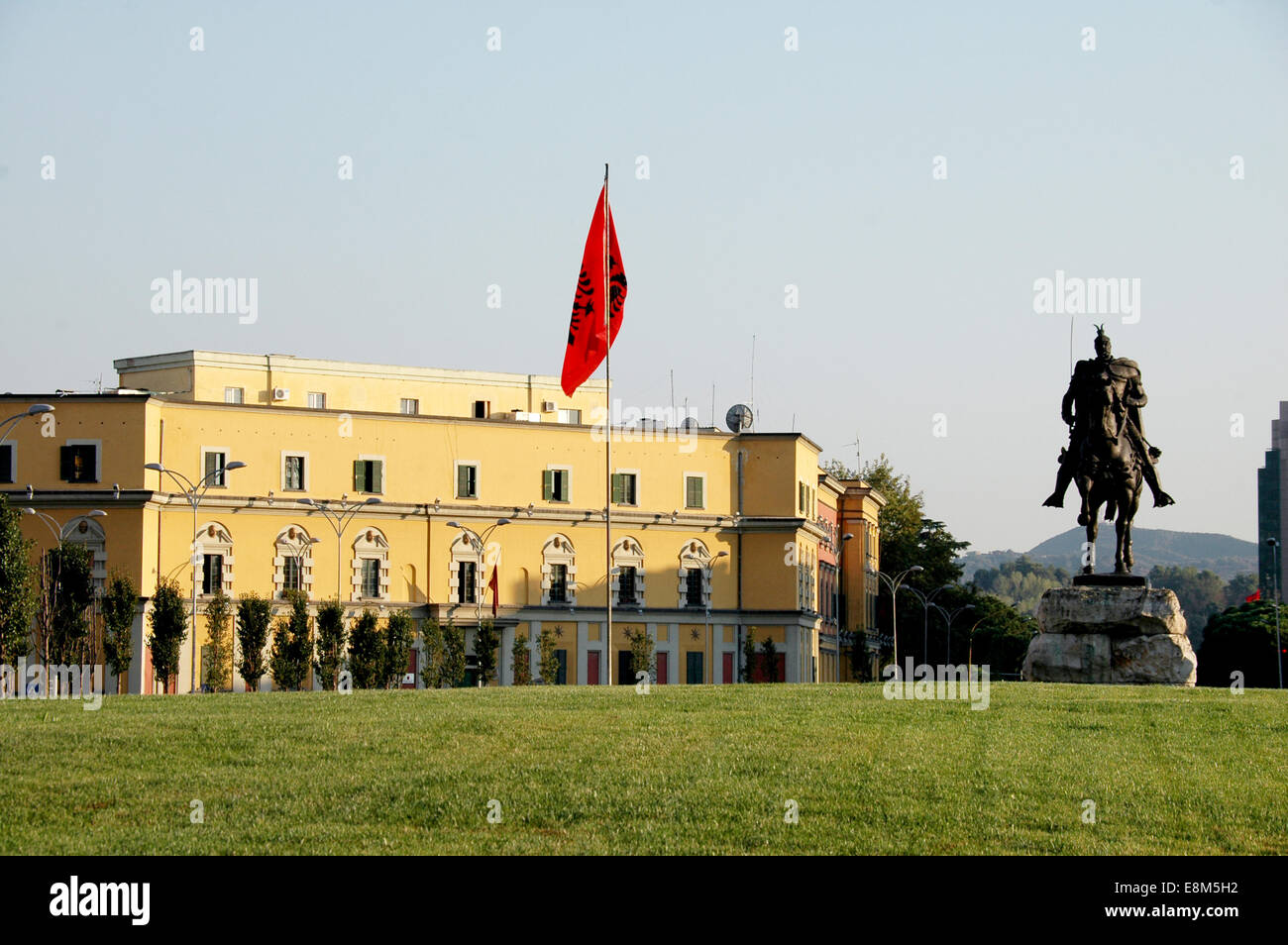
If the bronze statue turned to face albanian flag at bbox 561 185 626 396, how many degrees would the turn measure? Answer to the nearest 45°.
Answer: approximately 90° to its right

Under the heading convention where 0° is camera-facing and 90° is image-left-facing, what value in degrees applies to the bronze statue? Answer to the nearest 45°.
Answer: approximately 0°
